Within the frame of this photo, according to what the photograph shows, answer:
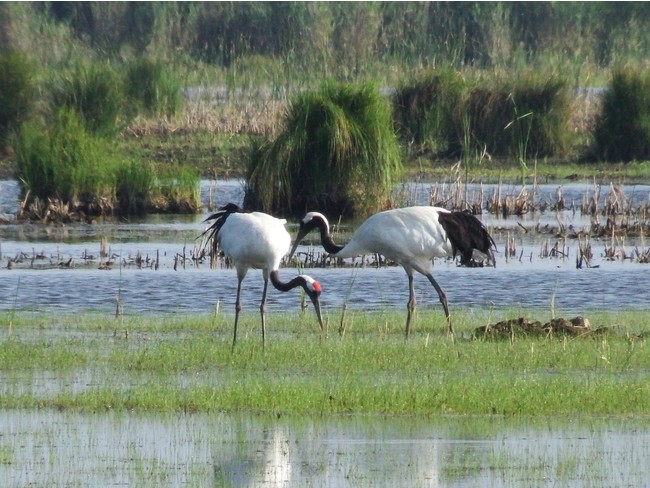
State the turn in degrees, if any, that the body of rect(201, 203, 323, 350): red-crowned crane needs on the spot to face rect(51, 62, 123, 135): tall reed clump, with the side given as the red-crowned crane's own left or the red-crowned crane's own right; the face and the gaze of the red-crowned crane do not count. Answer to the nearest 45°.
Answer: approximately 135° to the red-crowned crane's own left

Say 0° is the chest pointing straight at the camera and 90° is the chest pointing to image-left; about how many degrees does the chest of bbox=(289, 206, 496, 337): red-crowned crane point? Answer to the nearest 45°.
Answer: approximately 90°

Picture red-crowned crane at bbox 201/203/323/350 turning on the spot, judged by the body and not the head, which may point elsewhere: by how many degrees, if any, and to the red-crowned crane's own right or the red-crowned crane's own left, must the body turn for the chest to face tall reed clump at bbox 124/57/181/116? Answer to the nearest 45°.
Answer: approximately 135° to the red-crowned crane's own left

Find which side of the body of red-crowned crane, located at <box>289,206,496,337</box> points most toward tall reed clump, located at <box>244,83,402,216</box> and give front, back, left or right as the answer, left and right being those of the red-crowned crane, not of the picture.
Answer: right

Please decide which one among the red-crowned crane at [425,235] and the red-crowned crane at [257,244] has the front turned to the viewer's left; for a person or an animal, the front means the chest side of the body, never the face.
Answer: the red-crowned crane at [425,235]

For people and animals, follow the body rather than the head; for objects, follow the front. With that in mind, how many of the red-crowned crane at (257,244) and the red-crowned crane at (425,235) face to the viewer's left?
1

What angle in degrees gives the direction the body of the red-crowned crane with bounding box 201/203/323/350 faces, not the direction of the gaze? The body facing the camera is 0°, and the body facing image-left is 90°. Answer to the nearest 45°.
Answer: approximately 315°
